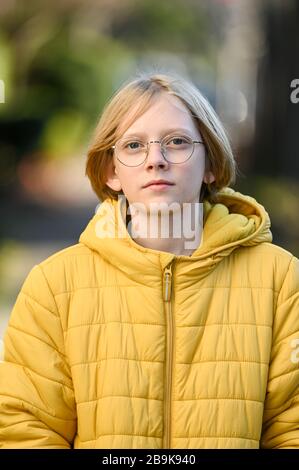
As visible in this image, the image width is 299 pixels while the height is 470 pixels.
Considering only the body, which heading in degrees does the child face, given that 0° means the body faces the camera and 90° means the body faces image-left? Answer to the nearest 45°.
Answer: approximately 0°

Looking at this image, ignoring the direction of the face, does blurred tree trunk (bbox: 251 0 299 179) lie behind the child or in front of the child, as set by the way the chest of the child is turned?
behind
